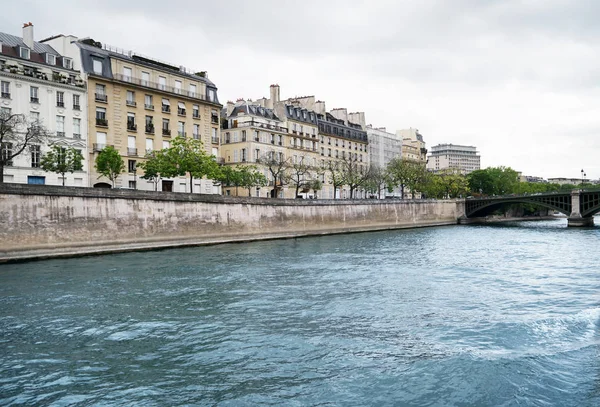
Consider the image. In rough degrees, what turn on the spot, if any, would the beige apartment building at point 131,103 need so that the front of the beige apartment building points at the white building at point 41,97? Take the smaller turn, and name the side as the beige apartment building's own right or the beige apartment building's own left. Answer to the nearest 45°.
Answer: approximately 90° to the beige apartment building's own right

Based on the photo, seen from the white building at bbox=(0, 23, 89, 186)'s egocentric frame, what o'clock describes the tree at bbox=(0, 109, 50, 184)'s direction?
The tree is roughly at 2 o'clock from the white building.

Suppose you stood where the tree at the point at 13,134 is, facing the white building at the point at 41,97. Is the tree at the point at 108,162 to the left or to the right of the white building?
right

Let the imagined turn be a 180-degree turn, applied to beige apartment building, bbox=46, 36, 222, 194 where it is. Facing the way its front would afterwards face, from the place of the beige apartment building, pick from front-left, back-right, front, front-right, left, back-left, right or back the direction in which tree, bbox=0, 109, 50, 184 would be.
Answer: left

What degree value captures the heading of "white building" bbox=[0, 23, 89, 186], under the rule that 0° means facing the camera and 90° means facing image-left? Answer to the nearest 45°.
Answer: approximately 315°

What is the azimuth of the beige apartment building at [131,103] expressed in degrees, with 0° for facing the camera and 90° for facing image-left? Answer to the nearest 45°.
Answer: approximately 315°
